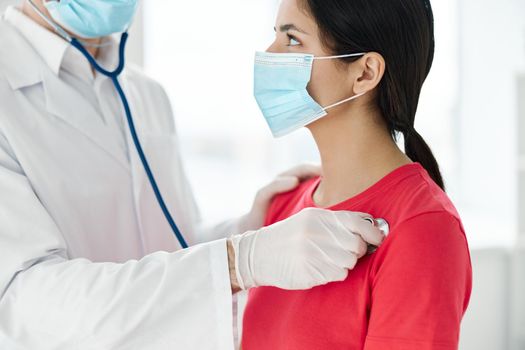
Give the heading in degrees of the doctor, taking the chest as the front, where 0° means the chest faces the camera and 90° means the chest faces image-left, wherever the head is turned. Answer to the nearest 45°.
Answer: approximately 315°

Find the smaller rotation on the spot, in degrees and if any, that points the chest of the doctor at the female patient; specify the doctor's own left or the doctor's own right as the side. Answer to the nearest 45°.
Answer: approximately 45° to the doctor's own left

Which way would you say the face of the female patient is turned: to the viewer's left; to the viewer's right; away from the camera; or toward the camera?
to the viewer's left
